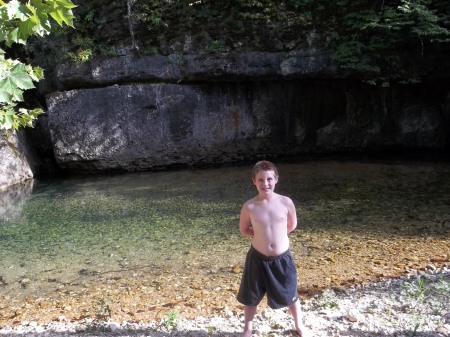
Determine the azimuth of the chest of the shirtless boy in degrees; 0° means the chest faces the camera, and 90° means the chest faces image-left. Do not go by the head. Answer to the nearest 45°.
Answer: approximately 0°

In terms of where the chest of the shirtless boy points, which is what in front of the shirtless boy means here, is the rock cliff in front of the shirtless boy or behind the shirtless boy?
behind
